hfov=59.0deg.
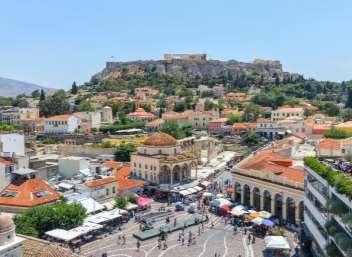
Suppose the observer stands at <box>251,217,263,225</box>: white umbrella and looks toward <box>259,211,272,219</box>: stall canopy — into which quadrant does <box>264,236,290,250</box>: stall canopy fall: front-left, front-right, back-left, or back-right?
back-right

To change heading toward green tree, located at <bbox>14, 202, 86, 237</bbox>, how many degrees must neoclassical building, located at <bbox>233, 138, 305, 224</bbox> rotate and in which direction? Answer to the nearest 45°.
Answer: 0° — it already faces it

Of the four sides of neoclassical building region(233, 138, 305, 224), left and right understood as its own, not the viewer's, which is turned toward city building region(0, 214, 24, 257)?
front

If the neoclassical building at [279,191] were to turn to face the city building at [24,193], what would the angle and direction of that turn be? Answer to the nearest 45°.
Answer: approximately 45° to its right

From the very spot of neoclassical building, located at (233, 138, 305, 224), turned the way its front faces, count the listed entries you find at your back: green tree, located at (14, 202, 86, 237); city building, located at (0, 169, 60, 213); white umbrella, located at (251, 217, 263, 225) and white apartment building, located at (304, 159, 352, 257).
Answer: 0

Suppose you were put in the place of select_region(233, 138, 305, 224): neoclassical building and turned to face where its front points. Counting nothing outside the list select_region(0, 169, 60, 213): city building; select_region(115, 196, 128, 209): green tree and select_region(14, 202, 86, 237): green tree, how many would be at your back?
0

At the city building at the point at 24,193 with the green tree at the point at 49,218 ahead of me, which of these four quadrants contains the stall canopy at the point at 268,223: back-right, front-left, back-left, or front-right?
front-left

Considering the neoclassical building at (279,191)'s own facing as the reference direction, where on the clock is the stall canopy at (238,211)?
The stall canopy is roughly at 1 o'clock from the neoclassical building.

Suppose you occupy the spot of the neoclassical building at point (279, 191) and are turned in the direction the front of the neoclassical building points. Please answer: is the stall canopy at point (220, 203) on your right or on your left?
on your right

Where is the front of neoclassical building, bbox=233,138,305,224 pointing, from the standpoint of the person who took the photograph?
facing the viewer and to the left of the viewer

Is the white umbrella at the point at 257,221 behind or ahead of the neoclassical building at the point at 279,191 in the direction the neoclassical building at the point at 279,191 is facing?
ahead
